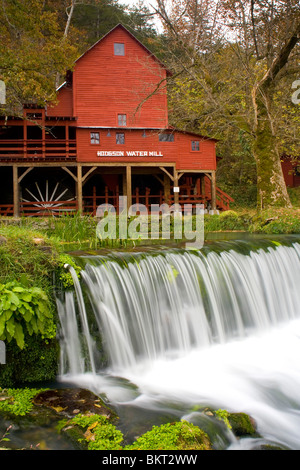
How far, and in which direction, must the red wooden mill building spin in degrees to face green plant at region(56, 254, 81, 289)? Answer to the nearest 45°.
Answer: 0° — it already faces it

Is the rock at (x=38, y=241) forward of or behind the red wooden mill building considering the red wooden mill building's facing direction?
forward

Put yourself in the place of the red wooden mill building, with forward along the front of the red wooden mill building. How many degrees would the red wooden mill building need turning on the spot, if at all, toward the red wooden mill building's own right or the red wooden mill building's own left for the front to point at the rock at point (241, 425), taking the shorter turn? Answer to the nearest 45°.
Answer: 0° — it already faces it

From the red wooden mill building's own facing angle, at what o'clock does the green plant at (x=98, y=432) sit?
The green plant is roughly at 12 o'clock from the red wooden mill building.

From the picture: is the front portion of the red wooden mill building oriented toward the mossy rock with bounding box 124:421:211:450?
yes

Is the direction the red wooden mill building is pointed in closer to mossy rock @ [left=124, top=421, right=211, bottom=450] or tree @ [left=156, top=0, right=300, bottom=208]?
the mossy rock

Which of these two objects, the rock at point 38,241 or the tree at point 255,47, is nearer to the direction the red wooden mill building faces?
the rock

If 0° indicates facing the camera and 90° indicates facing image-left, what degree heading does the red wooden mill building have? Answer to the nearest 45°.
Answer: approximately 0°

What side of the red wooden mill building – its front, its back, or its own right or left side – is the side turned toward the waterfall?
front

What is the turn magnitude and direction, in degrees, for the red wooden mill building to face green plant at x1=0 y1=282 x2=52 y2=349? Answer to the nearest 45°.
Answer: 0° — it already faces it

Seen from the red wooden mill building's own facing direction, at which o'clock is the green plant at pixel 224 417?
The green plant is roughly at 12 o'clock from the red wooden mill building.

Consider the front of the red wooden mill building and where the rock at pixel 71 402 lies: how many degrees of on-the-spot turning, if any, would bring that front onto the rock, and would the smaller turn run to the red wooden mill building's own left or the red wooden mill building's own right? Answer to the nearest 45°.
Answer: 0° — it already faces it
